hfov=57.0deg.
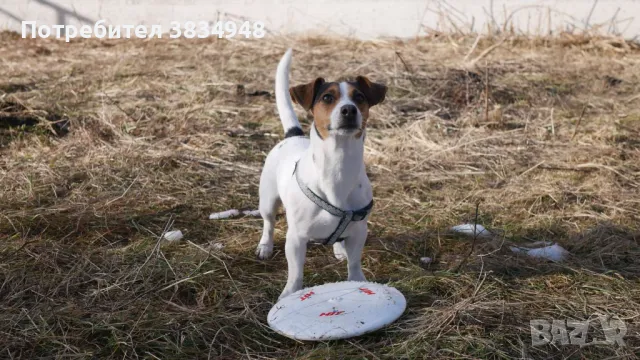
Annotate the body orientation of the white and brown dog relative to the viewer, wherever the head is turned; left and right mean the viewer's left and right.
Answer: facing the viewer and to the right of the viewer

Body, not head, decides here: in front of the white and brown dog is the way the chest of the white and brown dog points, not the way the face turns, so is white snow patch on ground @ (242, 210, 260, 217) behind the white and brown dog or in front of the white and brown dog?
behind

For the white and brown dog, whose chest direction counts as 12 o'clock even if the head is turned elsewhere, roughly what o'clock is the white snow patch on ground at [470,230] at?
The white snow patch on ground is roughly at 9 o'clock from the white and brown dog.

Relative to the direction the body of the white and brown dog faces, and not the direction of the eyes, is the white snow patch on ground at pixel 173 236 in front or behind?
behind
